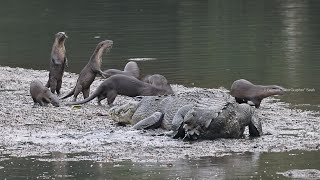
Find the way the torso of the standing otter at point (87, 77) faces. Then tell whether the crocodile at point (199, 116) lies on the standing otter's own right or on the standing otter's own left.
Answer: on the standing otter's own right

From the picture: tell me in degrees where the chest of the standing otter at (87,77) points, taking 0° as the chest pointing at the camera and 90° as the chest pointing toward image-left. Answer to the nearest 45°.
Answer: approximately 270°

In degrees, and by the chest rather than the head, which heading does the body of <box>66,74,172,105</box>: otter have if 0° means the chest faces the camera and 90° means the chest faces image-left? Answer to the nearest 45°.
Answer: approximately 270°

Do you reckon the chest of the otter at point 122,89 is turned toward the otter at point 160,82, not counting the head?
yes

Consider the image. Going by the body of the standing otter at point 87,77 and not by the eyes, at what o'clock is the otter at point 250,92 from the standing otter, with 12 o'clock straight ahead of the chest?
The otter is roughly at 1 o'clock from the standing otter.

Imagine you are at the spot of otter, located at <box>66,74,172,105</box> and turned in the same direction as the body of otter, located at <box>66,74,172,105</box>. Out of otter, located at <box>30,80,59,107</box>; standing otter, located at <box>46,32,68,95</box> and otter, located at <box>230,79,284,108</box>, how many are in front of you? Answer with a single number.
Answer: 1

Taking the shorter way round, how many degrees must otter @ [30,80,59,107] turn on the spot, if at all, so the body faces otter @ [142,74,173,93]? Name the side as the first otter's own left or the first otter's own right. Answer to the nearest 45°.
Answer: approximately 45° to the first otter's own left
